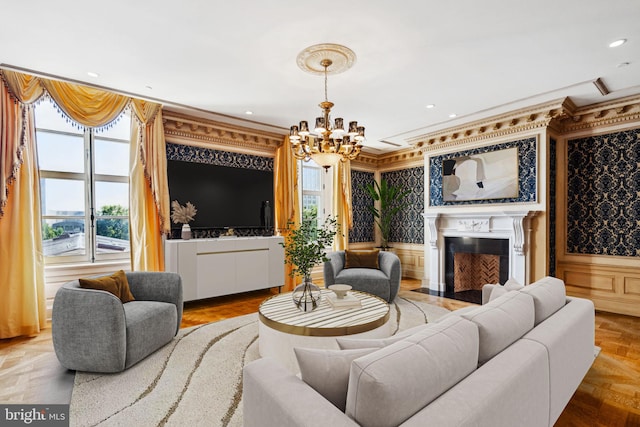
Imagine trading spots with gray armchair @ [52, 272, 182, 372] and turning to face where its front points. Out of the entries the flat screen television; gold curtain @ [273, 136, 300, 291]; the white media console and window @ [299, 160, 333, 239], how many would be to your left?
4

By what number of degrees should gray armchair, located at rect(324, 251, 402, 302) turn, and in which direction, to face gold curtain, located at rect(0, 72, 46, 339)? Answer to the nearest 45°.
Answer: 0° — it already faces it

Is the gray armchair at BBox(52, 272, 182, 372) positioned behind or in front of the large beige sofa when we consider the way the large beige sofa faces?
in front

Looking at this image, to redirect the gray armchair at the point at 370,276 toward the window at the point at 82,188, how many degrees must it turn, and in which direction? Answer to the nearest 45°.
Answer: approximately 45° to its right

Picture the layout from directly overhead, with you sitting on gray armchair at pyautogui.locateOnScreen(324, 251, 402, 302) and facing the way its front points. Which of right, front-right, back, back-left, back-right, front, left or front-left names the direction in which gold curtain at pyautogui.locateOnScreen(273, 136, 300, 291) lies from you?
right

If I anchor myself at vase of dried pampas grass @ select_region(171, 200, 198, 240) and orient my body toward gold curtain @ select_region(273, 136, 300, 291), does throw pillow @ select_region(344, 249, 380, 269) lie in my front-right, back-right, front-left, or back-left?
front-right

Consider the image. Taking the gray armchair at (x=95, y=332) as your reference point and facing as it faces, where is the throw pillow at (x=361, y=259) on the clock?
The throw pillow is roughly at 10 o'clock from the gray armchair.

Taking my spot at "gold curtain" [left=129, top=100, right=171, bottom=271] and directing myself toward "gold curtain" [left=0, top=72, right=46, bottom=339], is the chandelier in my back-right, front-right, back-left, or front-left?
back-left

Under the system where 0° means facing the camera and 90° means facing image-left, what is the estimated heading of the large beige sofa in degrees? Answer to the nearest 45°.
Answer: approximately 135°

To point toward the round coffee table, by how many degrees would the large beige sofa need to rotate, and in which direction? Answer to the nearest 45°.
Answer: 0° — it already faces it

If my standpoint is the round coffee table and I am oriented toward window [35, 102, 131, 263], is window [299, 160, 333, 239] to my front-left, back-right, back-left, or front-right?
front-right

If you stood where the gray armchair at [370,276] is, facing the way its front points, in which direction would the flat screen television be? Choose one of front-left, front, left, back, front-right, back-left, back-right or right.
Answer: front-right

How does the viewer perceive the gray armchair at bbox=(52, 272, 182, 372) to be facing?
facing the viewer and to the right of the viewer

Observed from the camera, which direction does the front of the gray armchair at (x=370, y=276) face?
facing the viewer and to the left of the viewer

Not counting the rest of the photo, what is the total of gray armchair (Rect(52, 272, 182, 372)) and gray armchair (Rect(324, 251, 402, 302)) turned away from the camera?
0

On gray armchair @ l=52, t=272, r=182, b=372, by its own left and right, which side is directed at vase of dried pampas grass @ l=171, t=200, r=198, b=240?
left

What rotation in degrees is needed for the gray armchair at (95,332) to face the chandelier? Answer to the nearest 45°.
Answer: approximately 45° to its left
